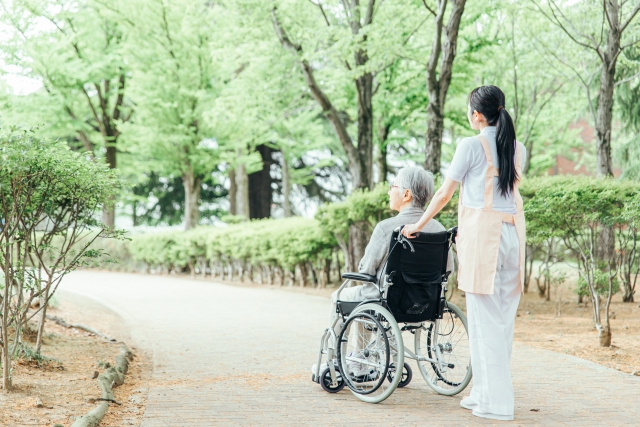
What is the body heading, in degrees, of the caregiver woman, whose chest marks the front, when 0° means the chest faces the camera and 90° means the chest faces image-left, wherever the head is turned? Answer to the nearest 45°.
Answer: approximately 135°

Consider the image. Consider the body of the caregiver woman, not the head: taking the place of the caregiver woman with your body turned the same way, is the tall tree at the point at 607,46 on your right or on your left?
on your right

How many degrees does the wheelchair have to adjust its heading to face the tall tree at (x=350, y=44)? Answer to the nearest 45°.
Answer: approximately 45° to its right

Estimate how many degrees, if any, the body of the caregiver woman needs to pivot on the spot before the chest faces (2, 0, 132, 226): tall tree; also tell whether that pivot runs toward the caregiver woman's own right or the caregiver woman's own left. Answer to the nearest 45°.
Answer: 0° — they already face it

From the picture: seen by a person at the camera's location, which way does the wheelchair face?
facing away from the viewer and to the left of the viewer

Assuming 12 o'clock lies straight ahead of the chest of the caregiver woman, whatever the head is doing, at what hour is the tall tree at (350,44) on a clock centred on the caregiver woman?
The tall tree is roughly at 1 o'clock from the caregiver woman.

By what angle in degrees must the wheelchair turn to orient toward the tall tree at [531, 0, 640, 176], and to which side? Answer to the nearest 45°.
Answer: approximately 90° to its right
